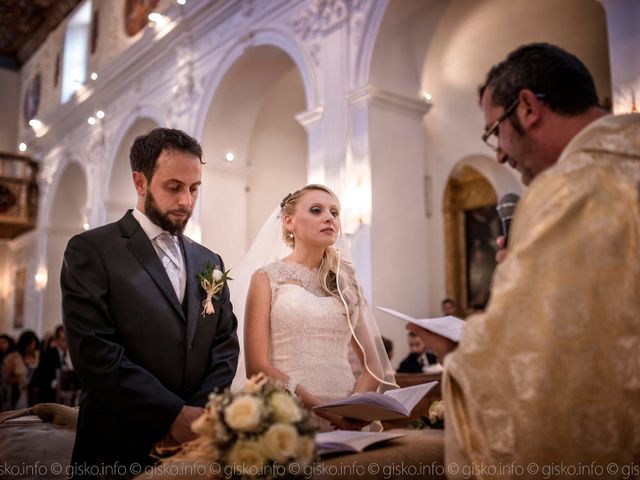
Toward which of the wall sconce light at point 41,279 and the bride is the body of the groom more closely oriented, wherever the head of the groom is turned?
the bride

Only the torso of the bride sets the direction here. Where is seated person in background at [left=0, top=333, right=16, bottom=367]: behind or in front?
behind

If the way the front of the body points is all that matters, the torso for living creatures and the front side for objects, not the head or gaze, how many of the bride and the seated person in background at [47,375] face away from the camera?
0

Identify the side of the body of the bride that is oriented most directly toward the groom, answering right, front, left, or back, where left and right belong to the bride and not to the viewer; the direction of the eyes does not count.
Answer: right

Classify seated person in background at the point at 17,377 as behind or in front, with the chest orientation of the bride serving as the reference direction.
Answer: behind

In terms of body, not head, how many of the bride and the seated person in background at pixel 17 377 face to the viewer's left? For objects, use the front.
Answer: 0

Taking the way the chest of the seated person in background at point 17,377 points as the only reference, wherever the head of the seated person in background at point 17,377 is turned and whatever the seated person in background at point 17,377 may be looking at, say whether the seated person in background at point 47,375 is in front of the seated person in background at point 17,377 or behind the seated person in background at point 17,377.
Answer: in front

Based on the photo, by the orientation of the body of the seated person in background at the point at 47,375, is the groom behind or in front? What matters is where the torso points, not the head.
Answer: in front
